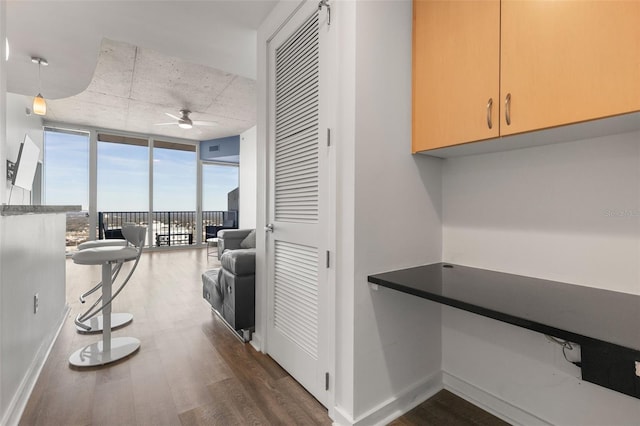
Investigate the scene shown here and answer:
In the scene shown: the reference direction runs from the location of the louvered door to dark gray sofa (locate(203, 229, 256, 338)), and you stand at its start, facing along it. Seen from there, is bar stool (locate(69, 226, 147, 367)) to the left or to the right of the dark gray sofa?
left

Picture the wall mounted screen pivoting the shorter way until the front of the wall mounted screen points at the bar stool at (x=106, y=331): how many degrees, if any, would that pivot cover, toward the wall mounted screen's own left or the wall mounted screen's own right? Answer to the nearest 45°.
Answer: approximately 45° to the wall mounted screen's own right

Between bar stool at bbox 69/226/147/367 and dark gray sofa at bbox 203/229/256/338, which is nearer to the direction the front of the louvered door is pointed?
the bar stool

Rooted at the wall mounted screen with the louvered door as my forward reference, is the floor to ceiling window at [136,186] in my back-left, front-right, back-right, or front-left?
back-left

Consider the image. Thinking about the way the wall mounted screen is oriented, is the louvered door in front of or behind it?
in front

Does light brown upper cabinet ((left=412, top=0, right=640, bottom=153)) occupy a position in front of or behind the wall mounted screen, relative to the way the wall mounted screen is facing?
in front

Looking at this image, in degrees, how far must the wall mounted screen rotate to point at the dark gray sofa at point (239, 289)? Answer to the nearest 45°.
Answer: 0° — it already faces it

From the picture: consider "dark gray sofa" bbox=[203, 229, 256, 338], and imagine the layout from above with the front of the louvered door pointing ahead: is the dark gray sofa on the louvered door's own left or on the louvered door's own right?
on the louvered door's own right

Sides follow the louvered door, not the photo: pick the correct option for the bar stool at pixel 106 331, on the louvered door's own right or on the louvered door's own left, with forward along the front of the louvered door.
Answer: on the louvered door's own right

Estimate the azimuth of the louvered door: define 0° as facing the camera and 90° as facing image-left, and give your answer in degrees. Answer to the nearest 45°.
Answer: approximately 45°
